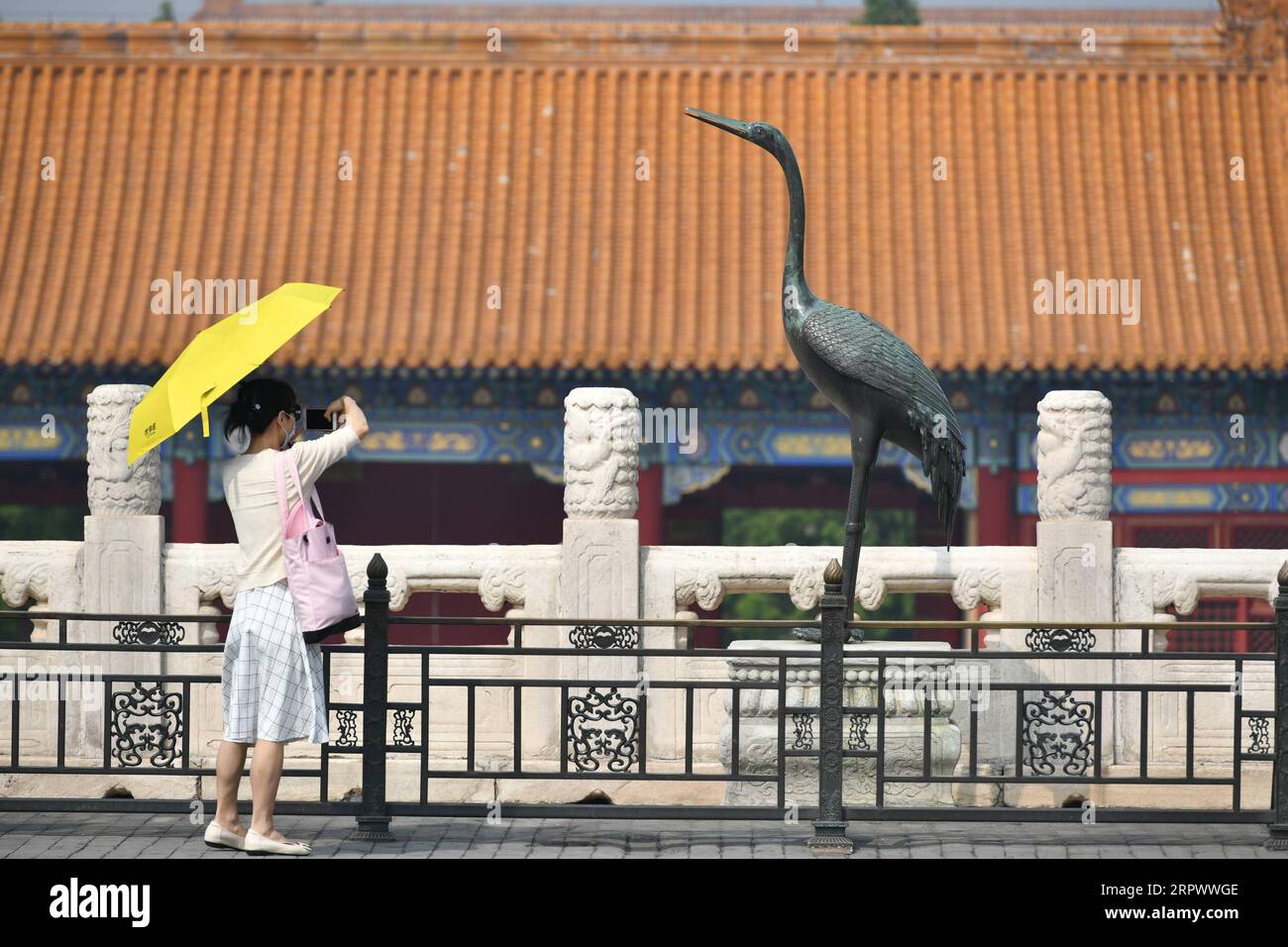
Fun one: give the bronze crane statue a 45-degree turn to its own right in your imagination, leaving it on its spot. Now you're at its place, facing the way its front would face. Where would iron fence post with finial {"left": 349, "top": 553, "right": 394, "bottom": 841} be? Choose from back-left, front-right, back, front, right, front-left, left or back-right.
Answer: left

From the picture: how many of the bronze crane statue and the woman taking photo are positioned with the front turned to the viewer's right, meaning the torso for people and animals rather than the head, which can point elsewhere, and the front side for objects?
1

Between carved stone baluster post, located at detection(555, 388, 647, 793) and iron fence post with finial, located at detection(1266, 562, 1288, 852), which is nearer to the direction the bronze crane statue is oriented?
the carved stone baluster post

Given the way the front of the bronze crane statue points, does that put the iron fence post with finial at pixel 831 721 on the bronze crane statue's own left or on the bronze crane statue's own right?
on the bronze crane statue's own left

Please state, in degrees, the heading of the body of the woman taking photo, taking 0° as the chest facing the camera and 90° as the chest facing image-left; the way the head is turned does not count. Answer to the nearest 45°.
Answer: approximately 270°

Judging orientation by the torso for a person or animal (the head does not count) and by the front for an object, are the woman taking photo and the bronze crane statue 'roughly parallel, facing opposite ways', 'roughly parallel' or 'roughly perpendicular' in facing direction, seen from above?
roughly parallel, facing opposite ways

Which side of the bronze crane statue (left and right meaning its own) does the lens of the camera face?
left

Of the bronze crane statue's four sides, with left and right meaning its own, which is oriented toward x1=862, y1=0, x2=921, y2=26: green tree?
right

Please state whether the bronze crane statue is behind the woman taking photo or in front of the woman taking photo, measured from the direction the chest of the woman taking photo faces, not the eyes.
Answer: in front

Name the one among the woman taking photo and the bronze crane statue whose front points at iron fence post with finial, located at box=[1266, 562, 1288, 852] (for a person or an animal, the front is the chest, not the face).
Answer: the woman taking photo
